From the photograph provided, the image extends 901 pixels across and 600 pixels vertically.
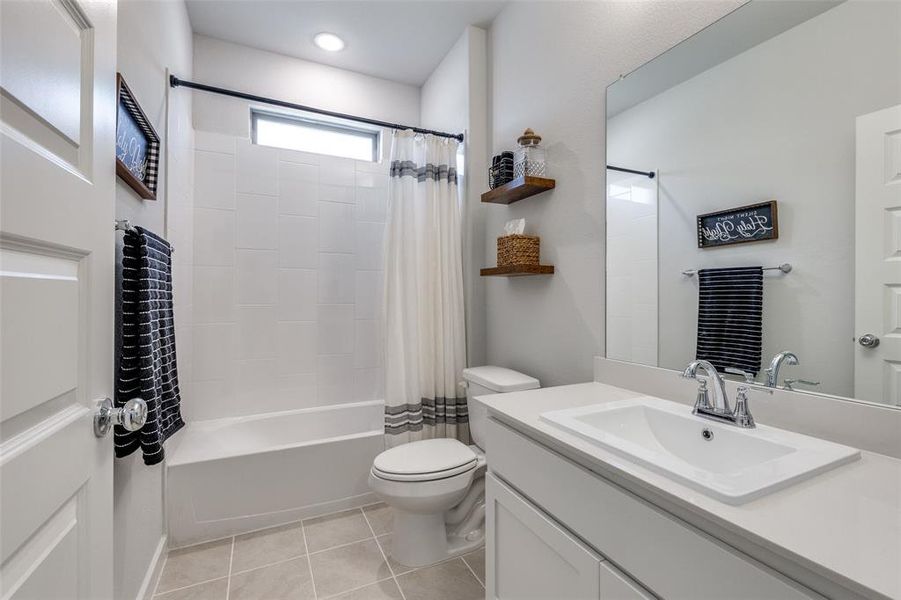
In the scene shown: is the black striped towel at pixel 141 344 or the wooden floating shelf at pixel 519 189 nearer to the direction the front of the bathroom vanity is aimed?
the black striped towel

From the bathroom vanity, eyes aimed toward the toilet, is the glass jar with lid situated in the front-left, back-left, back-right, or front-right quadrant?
front-right

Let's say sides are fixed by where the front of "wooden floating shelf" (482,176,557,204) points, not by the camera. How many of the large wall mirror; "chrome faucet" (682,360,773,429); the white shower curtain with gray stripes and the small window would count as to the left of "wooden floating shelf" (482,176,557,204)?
2

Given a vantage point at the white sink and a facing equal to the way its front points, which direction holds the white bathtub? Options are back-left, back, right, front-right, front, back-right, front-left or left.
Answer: front-right

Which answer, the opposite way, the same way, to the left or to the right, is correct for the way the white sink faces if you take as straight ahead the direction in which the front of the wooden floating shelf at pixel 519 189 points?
the same way

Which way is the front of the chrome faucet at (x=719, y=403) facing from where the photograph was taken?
facing the viewer and to the left of the viewer

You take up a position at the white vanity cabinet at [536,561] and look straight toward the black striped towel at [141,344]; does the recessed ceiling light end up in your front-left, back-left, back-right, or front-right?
front-right

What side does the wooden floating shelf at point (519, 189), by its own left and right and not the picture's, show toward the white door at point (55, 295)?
front

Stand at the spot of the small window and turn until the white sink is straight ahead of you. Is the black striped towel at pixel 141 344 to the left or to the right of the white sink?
right

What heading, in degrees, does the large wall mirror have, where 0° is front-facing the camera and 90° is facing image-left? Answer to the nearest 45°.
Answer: approximately 45°
